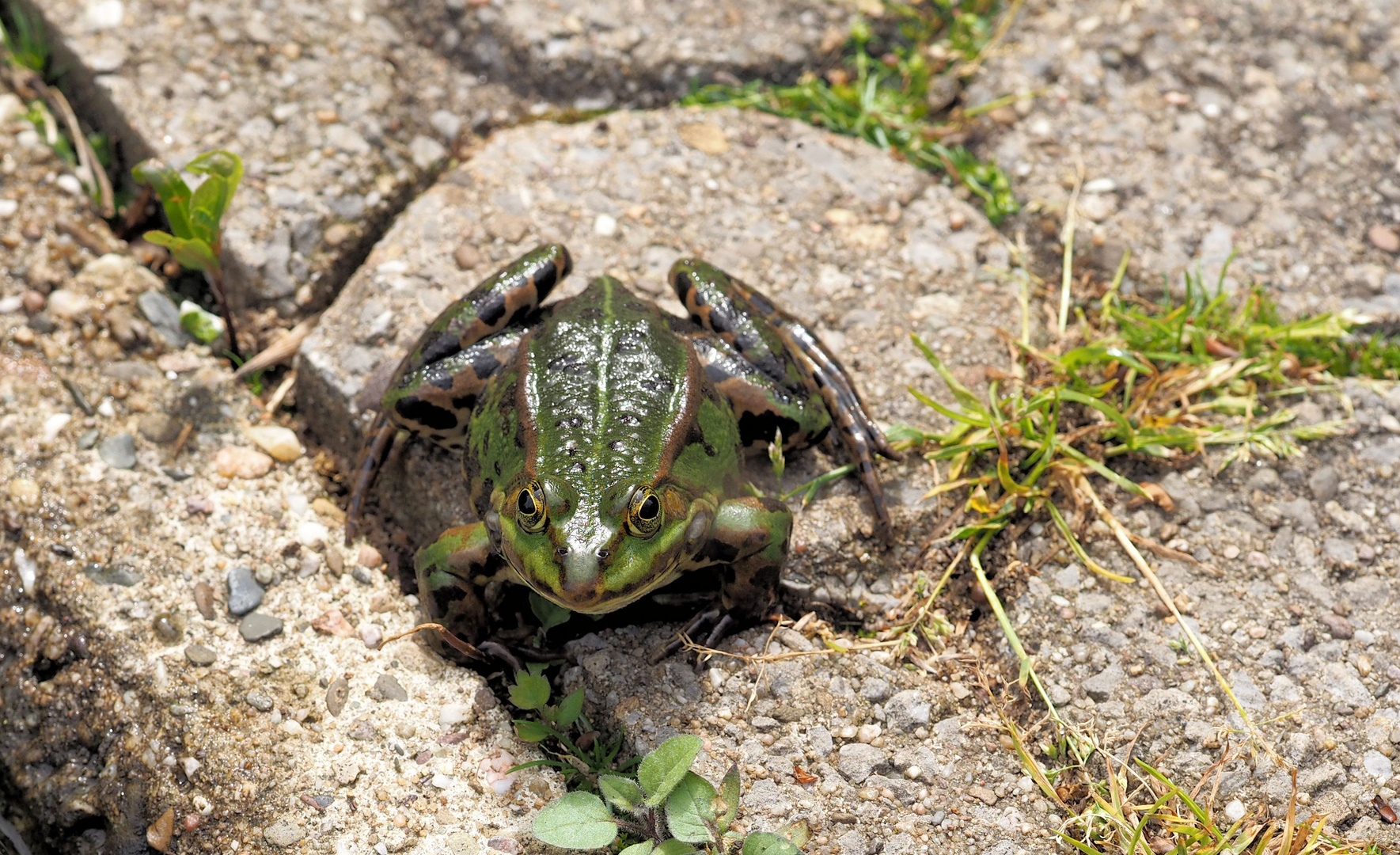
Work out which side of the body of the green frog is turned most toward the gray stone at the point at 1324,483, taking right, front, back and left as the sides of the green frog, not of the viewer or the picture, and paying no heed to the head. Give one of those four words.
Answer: left

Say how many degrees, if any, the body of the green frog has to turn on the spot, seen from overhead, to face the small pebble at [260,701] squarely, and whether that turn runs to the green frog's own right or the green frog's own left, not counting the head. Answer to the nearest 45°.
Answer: approximately 45° to the green frog's own right

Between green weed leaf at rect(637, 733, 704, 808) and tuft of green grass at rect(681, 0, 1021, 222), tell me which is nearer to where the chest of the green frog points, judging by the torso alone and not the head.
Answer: the green weed leaf

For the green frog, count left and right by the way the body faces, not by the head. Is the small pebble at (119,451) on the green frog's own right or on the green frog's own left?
on the green frog's own right

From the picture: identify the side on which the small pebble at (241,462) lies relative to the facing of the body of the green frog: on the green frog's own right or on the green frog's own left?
on the green frog's own right

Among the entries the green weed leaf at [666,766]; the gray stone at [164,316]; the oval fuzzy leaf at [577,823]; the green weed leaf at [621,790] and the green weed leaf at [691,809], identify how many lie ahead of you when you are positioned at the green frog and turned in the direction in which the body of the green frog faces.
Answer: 4

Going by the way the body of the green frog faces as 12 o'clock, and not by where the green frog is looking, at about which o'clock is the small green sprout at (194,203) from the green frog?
The small green sprout is roughly at 4 o'clock from the green frog.

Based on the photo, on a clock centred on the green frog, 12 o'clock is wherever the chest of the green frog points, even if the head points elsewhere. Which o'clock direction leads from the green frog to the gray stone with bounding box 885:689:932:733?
The gray stone is roughly at 10 o'clock from the green frog.

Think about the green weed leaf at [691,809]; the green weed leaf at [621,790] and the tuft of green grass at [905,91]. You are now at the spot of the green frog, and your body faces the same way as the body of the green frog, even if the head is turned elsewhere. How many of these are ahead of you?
2

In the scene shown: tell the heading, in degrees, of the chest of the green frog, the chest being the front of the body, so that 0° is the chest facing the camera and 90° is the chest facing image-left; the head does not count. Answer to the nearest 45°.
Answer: approximately 0°

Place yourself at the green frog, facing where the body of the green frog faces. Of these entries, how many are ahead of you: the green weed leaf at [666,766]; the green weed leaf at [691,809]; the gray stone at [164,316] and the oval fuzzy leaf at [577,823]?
3

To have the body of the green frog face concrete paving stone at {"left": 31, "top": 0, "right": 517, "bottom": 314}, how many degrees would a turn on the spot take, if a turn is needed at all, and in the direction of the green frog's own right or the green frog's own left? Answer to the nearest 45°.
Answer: approximately 135° to the green frog's own right

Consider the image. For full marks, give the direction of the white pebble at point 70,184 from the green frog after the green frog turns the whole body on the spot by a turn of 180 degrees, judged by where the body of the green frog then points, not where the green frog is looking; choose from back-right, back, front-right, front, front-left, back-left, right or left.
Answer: front-left

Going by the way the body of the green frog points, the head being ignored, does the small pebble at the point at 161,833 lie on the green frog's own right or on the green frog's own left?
on the green frog's own right

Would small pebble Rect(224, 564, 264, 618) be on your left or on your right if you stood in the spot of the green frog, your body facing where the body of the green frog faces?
on your right

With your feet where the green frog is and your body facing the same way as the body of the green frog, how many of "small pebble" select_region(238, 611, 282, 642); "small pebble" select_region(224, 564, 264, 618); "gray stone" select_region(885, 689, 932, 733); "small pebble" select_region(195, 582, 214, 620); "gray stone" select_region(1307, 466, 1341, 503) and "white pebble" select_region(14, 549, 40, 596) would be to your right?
4

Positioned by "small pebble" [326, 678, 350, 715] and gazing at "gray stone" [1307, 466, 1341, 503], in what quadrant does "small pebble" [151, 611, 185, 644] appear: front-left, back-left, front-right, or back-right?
back-left
